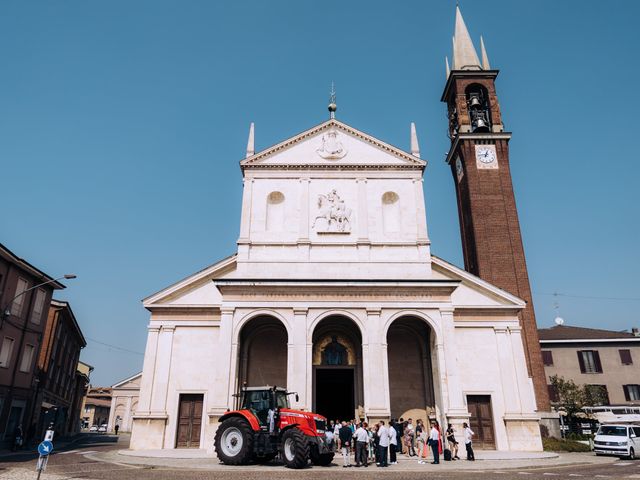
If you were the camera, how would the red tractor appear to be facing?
facing the viewer and to the right of the viewer

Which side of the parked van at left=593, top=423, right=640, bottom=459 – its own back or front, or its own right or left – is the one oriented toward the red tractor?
front

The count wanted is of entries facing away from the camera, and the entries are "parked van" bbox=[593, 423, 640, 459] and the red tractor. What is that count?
0

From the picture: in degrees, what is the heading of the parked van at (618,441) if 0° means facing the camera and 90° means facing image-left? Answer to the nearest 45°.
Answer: approximately 45°

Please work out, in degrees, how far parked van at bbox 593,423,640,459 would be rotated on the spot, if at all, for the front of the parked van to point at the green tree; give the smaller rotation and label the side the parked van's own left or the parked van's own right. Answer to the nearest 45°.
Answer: approximately 135° to the parked van's own right

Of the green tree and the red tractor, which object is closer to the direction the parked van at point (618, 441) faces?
the red tractor

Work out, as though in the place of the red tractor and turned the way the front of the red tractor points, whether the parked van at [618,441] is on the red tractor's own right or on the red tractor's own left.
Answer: on the red tractor's own left
